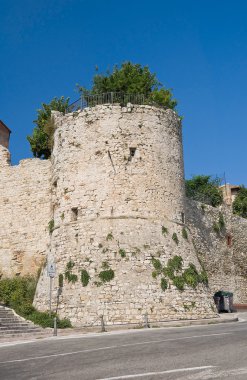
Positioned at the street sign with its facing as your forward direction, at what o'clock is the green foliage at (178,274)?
The green foliage is roughly at 9 o'clock from the street sign.

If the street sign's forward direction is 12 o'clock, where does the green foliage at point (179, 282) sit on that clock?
The green foliage is roughly at 9 o'clock from the street sign.

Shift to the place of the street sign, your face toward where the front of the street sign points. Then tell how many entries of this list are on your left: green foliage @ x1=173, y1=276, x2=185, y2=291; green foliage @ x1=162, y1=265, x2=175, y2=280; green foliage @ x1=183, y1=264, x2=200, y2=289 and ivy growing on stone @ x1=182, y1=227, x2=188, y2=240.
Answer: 4

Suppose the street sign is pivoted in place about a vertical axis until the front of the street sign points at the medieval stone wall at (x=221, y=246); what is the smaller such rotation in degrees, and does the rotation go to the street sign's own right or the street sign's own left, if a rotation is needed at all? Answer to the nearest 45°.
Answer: approximately 135° to the street sign's own left

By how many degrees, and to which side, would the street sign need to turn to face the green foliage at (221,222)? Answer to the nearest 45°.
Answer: approximately 135° to its left

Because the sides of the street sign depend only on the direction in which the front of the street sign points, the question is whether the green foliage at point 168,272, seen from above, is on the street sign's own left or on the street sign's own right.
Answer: on the street sign's own left

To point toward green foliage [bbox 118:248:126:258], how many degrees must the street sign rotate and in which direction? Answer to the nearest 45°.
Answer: approximately 90° to its left

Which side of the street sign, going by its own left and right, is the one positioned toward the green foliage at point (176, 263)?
left

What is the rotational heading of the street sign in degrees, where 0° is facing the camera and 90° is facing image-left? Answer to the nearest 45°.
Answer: approximately 0°

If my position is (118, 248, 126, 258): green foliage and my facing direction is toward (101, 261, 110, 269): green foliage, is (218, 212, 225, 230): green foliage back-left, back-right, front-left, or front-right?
back-right
